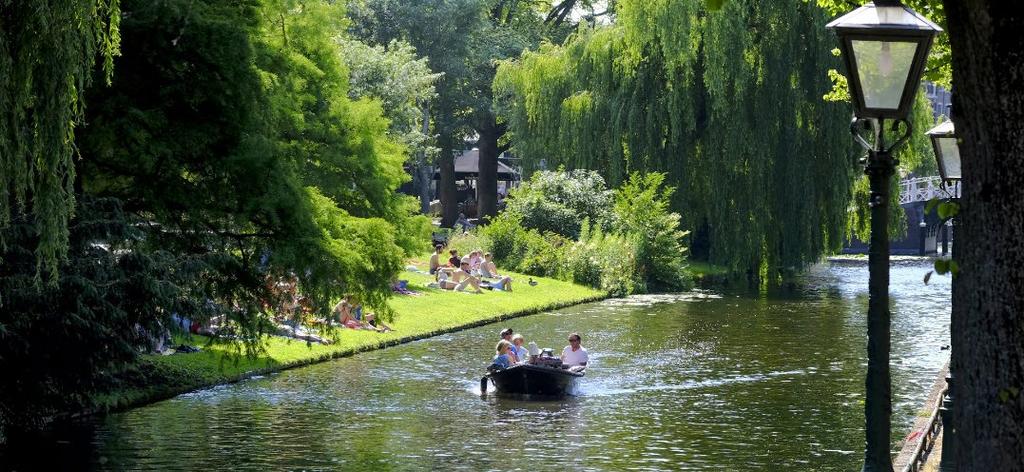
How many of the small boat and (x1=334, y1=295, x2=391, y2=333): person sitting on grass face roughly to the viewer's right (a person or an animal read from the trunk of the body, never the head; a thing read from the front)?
1

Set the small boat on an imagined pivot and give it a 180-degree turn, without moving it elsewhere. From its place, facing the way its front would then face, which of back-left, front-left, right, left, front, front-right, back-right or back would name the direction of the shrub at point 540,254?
front-left

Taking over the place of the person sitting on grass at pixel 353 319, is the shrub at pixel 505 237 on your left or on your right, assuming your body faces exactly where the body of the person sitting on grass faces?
on your left

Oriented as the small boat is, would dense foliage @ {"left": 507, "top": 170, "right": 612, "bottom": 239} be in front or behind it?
behind

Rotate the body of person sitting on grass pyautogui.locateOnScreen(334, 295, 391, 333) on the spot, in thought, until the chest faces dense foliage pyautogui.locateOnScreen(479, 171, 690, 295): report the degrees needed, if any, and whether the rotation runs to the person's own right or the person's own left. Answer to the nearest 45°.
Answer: approximately 45° to the person's own left

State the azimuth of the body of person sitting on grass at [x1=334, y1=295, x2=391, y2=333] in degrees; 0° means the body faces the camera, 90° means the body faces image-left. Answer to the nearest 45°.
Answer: approximately 270°

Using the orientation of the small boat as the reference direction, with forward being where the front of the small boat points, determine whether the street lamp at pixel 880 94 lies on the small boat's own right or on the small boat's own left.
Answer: on the small boat's own left

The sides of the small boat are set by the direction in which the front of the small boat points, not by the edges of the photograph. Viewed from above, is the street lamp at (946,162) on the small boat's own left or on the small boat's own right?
on the small boat's own left
